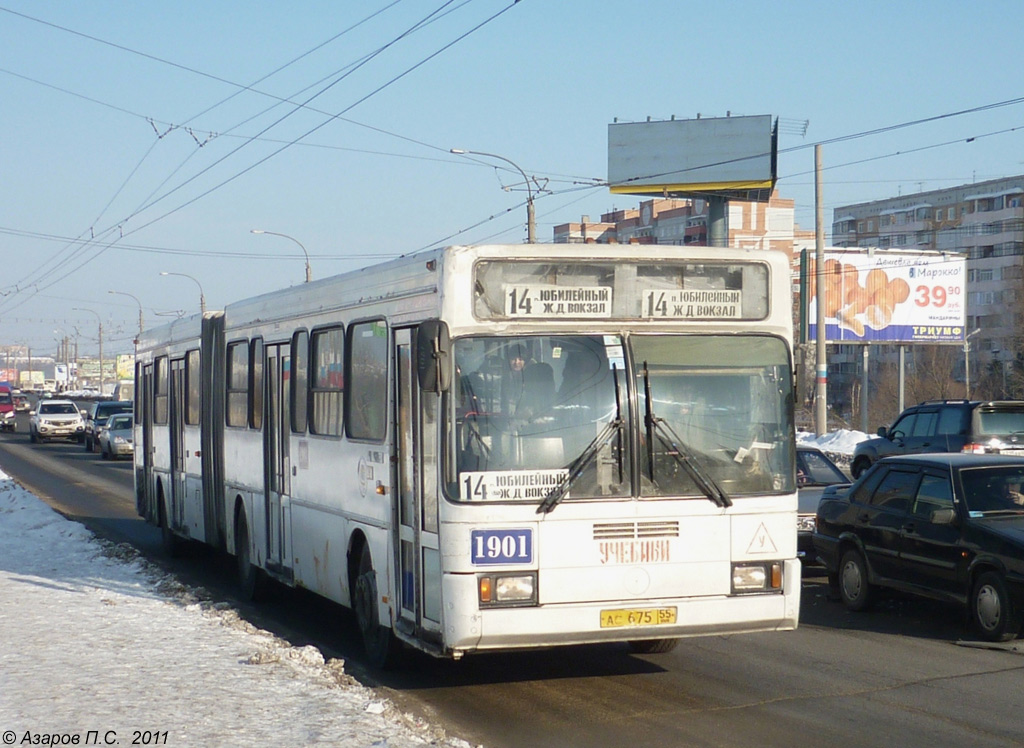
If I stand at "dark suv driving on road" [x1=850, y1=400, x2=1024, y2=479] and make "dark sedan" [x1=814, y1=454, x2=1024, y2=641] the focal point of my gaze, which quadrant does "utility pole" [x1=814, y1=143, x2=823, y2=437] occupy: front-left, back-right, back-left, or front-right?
back-right

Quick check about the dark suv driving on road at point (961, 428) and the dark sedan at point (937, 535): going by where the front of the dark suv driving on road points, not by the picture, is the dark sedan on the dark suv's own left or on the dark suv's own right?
on the dark suv's own left

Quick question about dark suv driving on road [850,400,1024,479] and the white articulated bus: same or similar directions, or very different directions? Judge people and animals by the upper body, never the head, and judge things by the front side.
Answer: very different directions

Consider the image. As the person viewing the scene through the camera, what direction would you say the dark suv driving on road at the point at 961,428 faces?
facing away from the viewer and to the left of the viewer

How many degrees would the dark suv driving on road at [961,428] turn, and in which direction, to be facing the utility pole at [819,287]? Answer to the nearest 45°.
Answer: approximately 45° to its right

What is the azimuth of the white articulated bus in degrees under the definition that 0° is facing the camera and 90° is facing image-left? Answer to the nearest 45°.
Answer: approximately 315°

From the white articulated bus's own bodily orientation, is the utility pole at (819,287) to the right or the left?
on its left

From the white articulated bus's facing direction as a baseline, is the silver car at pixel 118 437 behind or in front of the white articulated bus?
behind

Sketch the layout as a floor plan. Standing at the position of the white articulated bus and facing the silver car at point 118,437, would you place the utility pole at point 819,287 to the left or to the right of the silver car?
right
